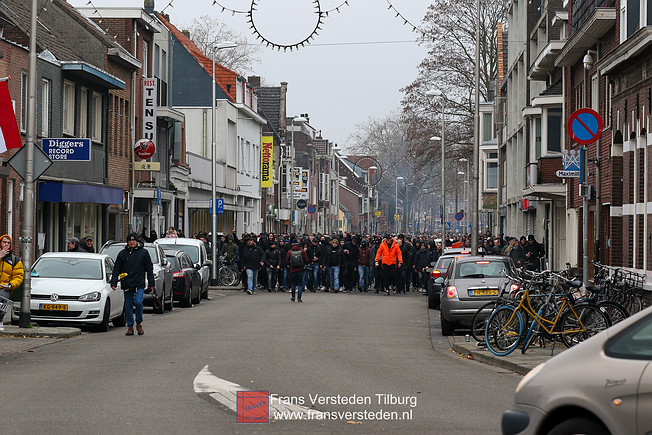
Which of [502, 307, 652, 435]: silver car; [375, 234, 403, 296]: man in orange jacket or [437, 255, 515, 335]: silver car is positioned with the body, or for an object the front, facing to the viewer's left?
[502, 307, 652, 435]: silver car

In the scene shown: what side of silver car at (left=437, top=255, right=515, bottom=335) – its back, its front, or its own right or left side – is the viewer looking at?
back

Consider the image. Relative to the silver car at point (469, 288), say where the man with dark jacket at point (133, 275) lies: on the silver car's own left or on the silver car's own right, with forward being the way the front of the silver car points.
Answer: on the silver car's own left

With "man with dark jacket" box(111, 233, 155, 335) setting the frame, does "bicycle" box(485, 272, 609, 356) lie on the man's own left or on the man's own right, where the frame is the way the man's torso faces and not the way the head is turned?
on the man's own left

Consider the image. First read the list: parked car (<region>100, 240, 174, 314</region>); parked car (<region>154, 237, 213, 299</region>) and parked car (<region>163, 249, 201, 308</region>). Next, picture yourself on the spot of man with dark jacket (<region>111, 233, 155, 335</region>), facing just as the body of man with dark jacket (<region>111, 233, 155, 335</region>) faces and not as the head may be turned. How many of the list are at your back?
3

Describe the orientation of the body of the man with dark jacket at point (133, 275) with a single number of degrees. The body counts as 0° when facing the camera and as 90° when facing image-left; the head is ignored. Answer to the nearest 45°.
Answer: approximately 0°

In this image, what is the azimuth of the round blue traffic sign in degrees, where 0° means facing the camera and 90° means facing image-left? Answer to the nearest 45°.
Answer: approximately 0°

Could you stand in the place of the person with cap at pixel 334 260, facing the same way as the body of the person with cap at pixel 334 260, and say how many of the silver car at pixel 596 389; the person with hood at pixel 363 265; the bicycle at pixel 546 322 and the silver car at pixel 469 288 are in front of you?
3

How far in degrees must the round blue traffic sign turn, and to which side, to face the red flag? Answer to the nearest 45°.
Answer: approximately 90° to its right

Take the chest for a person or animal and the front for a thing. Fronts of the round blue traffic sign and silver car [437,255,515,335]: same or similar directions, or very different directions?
very different directions

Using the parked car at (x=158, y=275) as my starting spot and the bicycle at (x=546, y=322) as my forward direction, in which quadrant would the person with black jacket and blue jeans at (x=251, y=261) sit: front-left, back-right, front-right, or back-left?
back-left

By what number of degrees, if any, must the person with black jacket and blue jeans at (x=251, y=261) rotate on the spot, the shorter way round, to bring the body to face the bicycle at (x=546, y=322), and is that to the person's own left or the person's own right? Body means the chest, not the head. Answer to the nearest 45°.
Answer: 0° — they already face it
